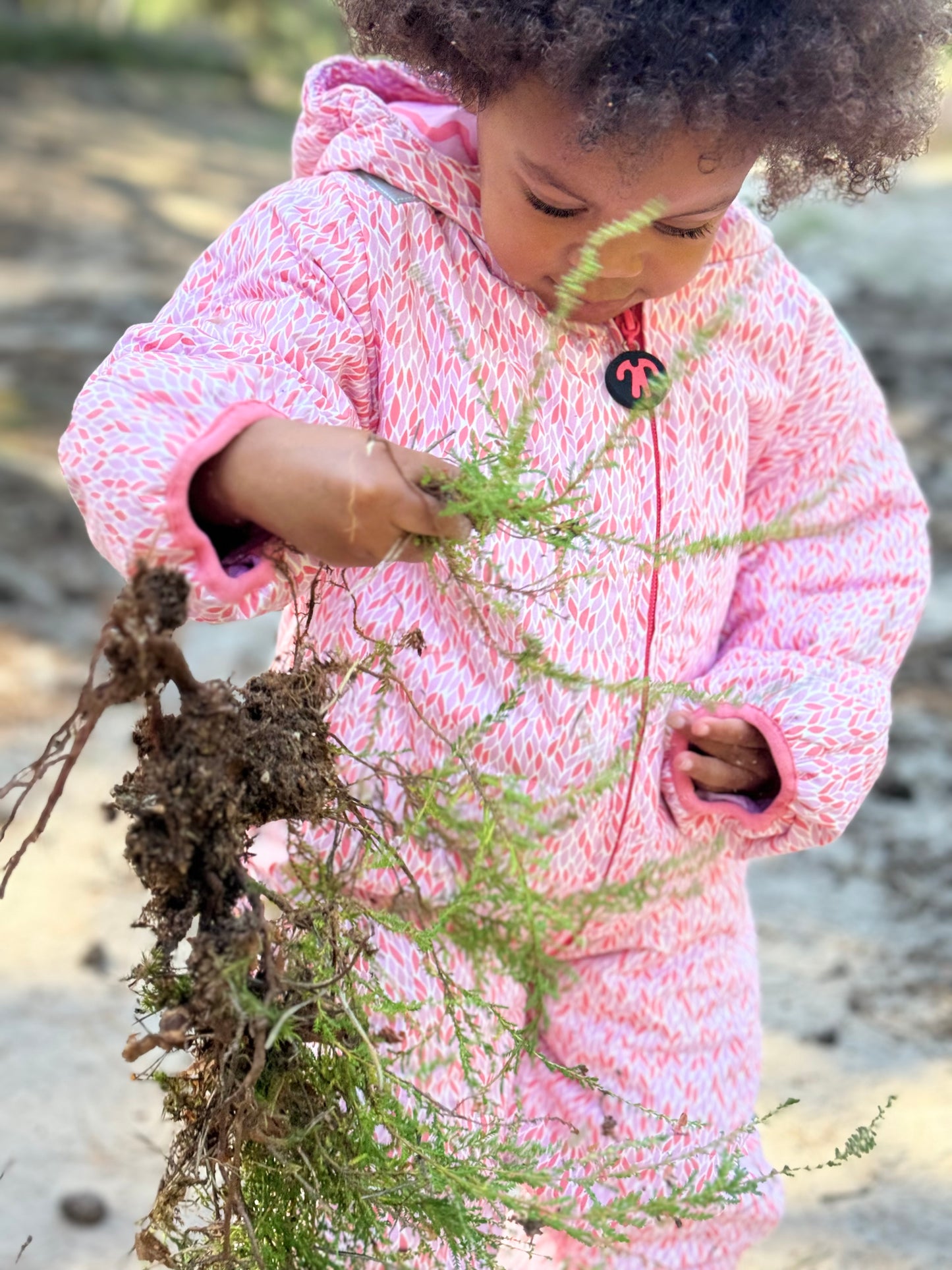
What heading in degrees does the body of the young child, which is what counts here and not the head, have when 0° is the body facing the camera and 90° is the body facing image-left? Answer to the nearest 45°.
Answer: approximately 0°
